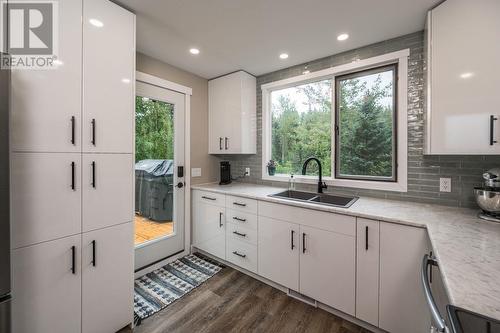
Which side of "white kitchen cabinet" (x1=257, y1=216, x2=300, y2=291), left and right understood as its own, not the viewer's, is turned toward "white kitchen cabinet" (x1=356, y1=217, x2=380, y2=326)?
left

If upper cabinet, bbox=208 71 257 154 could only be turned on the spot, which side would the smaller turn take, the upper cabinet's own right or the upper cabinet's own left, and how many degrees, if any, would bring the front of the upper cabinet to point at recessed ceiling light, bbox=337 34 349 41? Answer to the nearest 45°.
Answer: approximately 90° to the upper cabinet's own left

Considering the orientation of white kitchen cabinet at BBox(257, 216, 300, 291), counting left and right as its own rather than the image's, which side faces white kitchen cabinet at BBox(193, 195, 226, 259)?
right

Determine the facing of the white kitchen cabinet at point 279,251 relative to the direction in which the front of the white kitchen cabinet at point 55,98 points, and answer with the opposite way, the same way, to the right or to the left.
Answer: to the right
